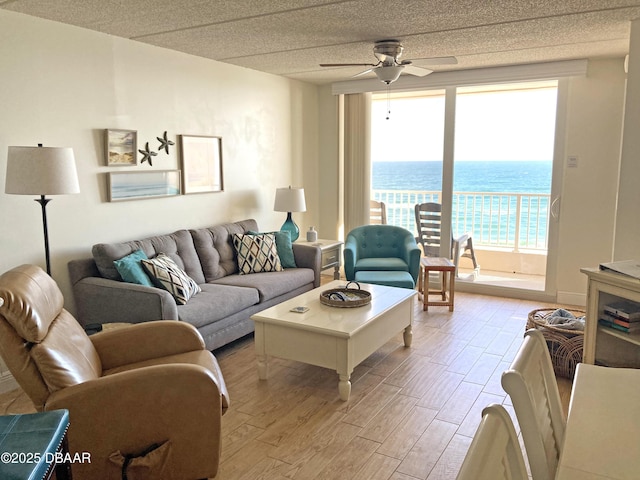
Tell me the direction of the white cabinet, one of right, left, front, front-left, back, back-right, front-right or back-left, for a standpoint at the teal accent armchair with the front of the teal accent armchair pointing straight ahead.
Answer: front-left

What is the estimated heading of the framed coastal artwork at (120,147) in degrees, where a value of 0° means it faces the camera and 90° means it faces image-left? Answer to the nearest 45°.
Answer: approximately 315°

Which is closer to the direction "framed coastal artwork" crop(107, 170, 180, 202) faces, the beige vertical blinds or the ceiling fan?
the ceiling fan

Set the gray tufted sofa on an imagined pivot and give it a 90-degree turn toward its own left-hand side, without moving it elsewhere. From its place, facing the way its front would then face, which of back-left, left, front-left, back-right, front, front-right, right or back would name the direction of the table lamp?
front

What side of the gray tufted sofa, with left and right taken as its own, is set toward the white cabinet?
front

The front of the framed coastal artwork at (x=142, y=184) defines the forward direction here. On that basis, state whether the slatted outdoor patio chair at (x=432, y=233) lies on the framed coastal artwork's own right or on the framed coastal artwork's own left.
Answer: on the framed coastal artwork's own left

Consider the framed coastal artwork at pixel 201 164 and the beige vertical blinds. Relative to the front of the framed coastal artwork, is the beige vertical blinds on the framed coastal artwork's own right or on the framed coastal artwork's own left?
on the framed coastal artwork's own left

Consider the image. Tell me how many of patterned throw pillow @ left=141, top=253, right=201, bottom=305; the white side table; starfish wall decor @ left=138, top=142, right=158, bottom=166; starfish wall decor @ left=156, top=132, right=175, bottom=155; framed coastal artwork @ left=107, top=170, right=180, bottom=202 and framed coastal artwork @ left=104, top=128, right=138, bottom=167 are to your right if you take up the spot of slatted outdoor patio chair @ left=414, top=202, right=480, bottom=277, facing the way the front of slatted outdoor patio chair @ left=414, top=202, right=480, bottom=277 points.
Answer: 6

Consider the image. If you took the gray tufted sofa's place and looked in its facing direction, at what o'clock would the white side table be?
The white side table is roughly at 9 o'clock from the gray tufted sofa.

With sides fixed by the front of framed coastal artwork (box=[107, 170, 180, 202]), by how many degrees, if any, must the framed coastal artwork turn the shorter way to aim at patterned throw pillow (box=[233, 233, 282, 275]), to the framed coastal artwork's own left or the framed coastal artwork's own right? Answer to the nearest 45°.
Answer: approximately 45° to the framed coastal artwork's own left

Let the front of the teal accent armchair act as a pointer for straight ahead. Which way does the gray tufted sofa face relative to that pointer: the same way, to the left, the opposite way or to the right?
to the left

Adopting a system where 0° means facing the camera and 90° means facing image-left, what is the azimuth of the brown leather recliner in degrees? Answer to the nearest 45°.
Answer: approximately 270°

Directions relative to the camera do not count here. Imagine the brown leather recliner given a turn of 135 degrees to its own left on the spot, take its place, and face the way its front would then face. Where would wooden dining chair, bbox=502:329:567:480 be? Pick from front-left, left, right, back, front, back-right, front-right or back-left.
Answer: back

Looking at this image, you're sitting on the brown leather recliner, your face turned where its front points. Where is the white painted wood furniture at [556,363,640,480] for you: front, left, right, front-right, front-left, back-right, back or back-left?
front-right

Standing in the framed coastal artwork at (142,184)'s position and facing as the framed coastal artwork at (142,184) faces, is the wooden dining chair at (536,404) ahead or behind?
ahead

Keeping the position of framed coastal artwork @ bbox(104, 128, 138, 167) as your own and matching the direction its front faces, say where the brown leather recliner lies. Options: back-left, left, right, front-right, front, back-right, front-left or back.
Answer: front-right
